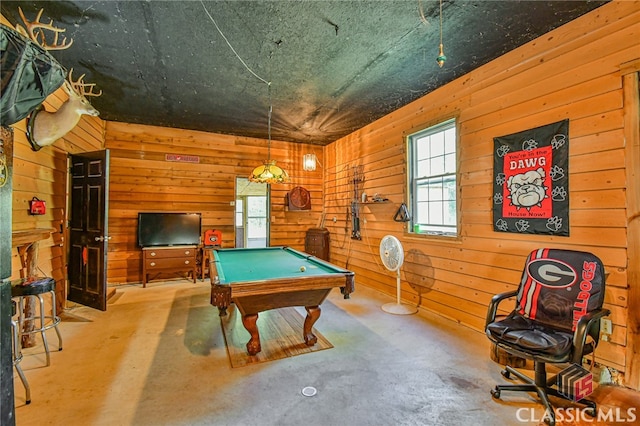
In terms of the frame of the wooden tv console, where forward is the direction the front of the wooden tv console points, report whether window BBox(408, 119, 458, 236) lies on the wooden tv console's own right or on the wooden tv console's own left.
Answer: on the wooden tv console's own left

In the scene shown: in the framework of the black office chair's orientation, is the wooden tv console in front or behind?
in front

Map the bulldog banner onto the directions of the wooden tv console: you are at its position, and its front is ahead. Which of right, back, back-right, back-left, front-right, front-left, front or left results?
front-left

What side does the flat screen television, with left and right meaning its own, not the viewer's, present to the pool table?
front

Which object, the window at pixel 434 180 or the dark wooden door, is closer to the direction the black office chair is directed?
the dark wooden door

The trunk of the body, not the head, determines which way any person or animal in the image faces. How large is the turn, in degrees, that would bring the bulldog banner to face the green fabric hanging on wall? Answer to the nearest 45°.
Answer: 0° — it already faces it

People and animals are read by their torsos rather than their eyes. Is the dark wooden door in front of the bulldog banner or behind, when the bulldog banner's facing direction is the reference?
in front

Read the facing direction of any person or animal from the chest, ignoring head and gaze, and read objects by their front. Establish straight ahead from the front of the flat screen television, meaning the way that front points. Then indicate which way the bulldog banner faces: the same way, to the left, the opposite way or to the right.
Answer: to the right

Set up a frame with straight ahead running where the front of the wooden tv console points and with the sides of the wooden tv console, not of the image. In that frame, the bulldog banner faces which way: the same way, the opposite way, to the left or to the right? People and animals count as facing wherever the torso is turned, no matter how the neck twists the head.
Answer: to the right

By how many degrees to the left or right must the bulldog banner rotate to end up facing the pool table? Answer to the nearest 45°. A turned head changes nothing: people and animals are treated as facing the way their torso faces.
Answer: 0° — it already faces it
